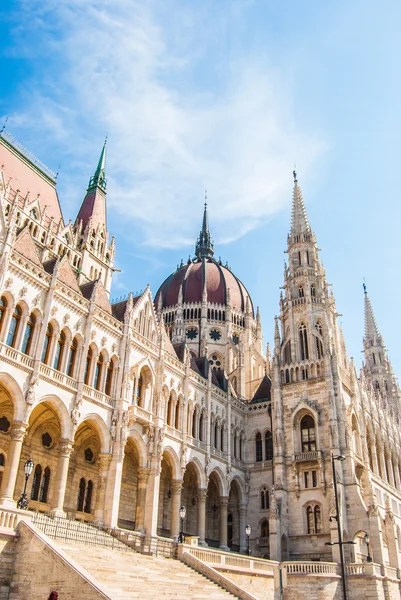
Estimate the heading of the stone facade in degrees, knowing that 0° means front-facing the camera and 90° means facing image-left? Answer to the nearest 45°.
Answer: approximately 315°
